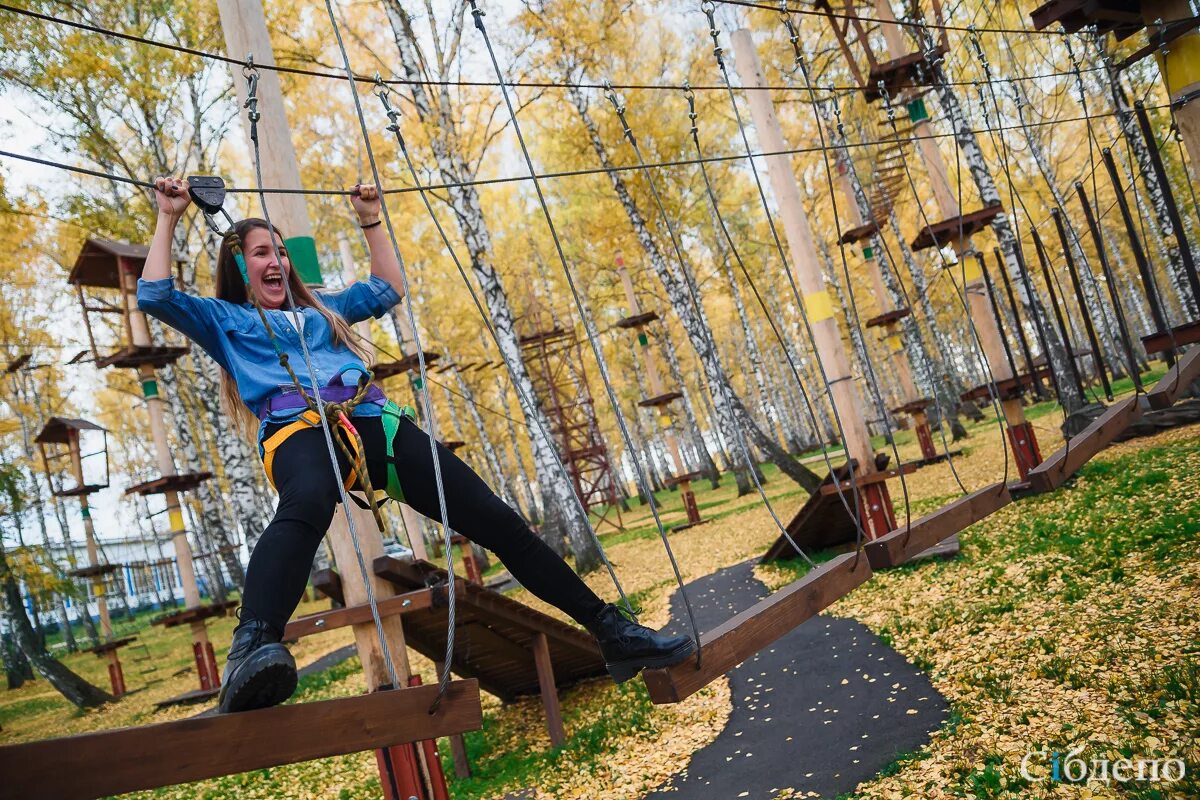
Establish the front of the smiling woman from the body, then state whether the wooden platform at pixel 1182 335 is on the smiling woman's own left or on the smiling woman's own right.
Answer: on the smiling woman's own left

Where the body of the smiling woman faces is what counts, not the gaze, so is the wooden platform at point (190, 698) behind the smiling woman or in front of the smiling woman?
behind

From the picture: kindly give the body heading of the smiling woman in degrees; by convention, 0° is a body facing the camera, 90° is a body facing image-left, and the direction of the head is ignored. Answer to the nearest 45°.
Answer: approximately 315°

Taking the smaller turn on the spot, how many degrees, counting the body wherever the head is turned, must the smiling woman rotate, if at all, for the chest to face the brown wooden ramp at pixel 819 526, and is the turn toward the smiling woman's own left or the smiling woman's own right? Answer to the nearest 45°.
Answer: approximately 90° to the smiling woman's own left

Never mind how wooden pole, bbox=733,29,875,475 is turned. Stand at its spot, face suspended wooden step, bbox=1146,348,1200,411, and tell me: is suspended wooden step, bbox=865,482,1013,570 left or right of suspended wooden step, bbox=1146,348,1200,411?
right

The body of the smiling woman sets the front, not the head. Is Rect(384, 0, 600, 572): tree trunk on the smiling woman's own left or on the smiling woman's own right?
on the smiling woman's own left

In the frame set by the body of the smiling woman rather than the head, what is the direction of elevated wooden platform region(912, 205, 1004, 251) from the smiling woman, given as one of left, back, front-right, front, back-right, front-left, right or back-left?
left
